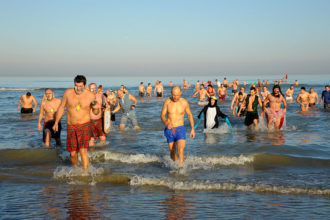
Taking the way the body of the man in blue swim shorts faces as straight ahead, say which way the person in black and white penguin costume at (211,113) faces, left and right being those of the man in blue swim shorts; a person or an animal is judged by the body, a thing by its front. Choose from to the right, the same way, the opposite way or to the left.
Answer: the same way

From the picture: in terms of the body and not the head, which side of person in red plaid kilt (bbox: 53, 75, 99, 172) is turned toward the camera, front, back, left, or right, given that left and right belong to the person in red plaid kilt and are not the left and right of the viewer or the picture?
front

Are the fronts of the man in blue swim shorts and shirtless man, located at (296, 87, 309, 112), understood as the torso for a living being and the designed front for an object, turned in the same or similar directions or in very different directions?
same or similar directions

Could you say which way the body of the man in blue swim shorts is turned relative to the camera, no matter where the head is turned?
toward the camera

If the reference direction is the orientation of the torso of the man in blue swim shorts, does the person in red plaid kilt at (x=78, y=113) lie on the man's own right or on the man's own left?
on the man's own right

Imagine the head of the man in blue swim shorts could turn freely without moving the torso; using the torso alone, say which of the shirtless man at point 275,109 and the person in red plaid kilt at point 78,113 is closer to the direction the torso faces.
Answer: the person in red plaid kilt

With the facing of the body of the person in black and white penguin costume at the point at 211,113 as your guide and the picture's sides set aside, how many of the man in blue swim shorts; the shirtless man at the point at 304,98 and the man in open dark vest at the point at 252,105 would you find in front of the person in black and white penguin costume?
1

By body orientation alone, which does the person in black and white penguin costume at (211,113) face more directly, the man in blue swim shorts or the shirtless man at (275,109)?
the man in blue swim shorts

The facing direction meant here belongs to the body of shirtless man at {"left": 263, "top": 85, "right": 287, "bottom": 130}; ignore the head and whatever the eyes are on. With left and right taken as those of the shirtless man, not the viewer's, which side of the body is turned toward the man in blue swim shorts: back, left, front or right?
front

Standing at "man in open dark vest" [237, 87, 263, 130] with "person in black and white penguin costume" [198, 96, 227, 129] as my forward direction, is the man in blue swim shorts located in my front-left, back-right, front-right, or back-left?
front-left

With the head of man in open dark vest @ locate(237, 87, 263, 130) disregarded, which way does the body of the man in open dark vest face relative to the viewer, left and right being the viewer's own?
facing the viewer

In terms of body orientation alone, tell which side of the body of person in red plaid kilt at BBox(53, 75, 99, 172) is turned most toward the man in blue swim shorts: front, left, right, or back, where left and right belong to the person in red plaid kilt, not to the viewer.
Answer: left

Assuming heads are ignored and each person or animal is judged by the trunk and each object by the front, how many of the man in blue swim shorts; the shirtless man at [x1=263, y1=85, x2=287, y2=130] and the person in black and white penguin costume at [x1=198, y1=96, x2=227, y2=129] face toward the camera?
3

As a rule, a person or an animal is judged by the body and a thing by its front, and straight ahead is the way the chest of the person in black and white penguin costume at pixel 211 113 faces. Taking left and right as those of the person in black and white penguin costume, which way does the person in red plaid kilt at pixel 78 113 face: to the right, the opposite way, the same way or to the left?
the same way
